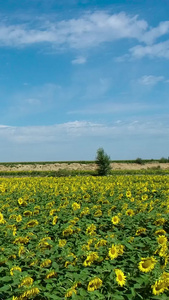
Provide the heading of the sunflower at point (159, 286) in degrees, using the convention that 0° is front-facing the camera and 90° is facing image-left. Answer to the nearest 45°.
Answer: approximately 45°

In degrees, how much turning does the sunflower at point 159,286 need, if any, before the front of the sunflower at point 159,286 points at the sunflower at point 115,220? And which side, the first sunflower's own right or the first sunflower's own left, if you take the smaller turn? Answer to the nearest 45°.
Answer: approximately 135° to the first sunflower's own right

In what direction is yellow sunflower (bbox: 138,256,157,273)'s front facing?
toward the camera

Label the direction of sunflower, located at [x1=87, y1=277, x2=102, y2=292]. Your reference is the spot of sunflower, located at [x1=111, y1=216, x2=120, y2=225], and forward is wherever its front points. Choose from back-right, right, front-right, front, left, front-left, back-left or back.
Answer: front

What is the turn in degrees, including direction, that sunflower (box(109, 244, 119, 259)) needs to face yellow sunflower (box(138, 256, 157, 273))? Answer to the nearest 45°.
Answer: approximately 90° to its left

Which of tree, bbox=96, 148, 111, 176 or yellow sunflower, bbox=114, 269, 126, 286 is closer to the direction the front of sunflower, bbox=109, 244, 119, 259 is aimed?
the yellow sunflower

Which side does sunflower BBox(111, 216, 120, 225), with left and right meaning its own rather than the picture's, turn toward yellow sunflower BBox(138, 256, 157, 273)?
front

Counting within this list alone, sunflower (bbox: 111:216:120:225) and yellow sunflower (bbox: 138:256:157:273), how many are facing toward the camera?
2

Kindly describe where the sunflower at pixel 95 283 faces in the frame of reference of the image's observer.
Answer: facing the viewer and to the left of the viewer

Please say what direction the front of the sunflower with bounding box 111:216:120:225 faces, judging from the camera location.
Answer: facing the viewer

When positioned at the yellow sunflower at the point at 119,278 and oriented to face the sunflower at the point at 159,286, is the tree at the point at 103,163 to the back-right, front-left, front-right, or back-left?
back-left

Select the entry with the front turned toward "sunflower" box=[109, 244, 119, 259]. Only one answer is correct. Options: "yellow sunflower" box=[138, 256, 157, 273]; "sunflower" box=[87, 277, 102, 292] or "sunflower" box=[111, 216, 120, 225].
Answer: "sunflower" box=[111, 216, 120, 225]
